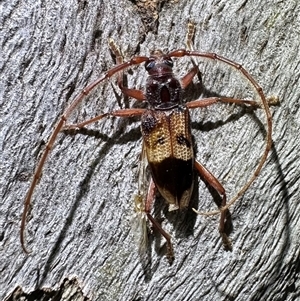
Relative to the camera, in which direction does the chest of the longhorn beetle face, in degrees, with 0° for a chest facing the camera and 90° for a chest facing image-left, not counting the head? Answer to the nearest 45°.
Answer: approximately 180°
